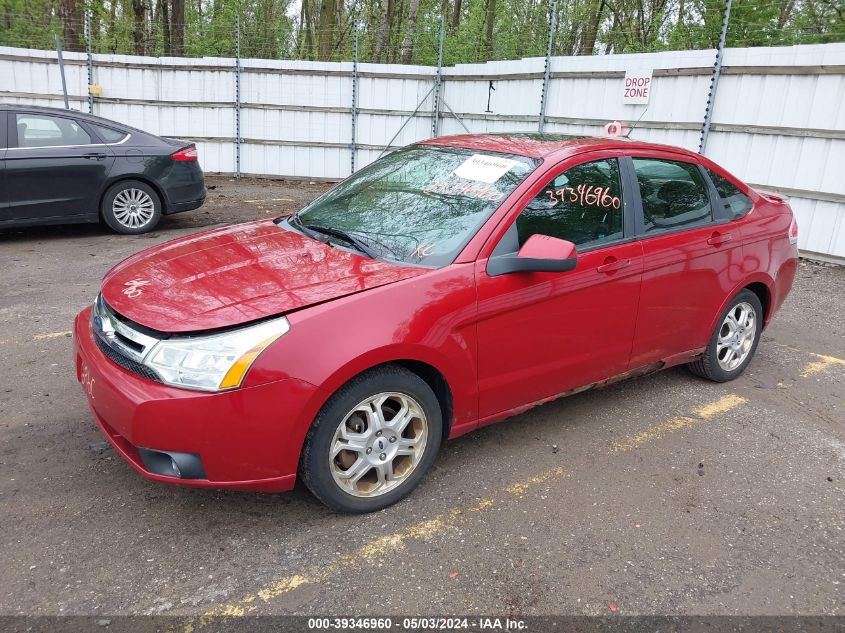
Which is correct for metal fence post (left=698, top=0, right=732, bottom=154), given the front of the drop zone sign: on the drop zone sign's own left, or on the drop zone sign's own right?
on the drop zone sign's own left

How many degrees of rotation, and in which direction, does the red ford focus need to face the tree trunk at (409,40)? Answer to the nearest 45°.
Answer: approximately 135° to its right

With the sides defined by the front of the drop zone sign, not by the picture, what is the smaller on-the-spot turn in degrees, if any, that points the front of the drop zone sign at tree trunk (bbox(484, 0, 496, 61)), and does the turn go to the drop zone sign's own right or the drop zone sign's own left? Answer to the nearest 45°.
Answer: approximately 135° to the drop zone sign's own right

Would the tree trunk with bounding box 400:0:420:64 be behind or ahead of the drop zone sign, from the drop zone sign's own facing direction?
behind

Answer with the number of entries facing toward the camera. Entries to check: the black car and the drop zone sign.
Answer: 1

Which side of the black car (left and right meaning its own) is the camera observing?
left

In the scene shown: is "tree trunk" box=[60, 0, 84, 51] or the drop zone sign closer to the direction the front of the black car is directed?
the tree trunk

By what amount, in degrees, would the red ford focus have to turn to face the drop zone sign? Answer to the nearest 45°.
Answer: approximately 135° to its right

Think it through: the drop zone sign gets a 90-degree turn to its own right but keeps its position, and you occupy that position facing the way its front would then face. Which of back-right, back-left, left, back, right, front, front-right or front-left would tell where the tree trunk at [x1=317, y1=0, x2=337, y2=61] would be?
front-right

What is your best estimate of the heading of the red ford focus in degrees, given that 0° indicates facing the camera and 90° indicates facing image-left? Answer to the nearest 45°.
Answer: approximately 45°

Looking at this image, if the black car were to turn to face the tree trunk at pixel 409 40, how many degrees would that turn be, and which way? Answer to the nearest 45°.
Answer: approximately 135° to its right

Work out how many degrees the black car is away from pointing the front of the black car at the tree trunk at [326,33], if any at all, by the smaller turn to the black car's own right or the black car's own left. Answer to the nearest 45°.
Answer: approximately 135° to the black car's own right

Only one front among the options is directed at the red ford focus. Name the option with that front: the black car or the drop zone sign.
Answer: the drop zone sign
